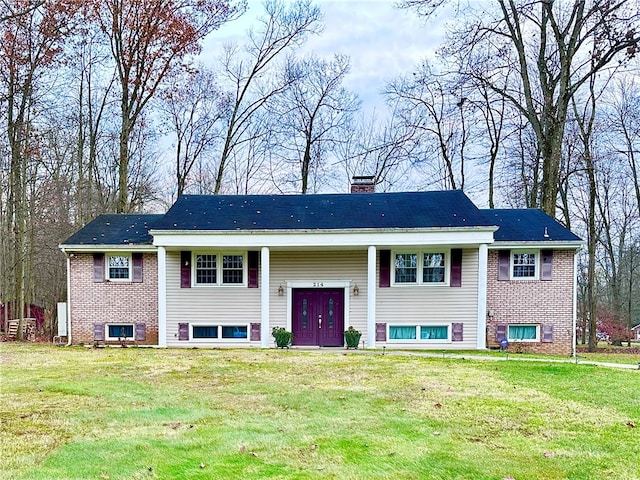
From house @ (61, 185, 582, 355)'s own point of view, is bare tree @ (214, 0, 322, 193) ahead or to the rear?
to the rear

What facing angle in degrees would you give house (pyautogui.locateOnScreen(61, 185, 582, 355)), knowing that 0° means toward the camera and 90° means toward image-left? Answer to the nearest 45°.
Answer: approximately 0°

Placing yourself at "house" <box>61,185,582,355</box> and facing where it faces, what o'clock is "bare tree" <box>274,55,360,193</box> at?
The bare tree is roughly at 6 o'clock from the house.
